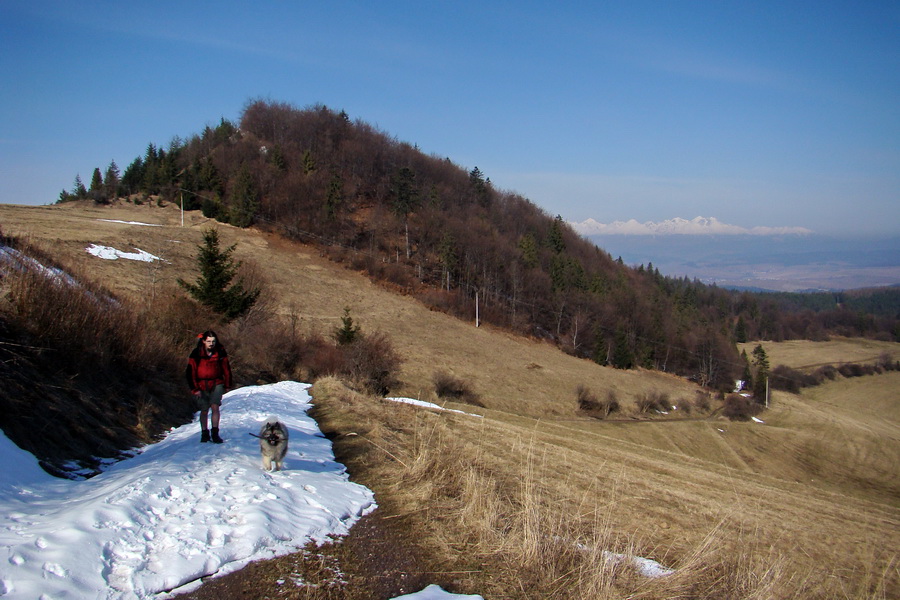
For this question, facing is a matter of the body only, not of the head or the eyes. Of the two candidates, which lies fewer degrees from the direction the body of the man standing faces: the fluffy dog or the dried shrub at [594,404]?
the fluffy dog

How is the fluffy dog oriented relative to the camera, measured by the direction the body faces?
toward the camera

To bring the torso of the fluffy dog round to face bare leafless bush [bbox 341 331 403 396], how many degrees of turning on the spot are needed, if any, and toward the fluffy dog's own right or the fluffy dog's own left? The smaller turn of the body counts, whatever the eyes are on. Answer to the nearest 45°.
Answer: approximately 180°

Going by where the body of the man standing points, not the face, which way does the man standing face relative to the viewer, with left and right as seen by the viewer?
facing the viewer

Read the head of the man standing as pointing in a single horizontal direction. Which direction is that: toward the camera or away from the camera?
toward the camera

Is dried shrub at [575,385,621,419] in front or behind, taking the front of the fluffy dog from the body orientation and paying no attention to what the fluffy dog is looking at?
behind

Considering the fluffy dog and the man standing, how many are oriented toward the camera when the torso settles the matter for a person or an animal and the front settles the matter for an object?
2

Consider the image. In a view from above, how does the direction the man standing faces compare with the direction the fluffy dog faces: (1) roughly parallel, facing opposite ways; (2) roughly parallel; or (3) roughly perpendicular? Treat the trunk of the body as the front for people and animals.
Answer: roughly parallel
